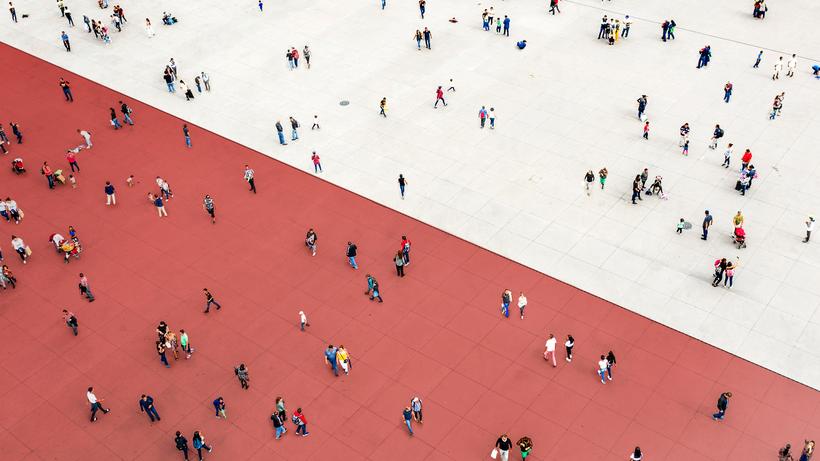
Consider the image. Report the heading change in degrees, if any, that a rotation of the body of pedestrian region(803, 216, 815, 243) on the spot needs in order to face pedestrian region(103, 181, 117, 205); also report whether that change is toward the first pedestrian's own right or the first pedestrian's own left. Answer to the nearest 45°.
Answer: approximately 45° to the first pedestrian's own left

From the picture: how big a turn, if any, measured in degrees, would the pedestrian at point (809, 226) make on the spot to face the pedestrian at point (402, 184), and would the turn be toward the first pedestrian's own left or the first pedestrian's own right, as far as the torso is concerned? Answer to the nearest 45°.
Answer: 0° — they already face them

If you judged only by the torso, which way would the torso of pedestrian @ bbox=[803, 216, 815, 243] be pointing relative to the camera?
to the viewer's left

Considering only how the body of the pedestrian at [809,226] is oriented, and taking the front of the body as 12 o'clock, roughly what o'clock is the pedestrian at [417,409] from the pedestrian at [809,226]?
the pedestrian at [417,409] is roughly at 10 o'clock from the pedestrian at [809,226].

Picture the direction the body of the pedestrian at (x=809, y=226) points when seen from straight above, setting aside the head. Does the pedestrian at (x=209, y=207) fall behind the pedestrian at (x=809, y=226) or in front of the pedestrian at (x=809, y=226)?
in front

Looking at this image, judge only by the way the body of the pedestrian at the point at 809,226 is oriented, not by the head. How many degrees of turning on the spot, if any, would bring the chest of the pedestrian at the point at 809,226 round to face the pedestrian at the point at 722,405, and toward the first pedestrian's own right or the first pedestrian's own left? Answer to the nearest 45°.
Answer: approximately 90° to the first pedestrian's own left

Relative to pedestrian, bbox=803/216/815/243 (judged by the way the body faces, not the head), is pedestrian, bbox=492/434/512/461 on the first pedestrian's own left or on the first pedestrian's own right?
on the first pedestrian's own left

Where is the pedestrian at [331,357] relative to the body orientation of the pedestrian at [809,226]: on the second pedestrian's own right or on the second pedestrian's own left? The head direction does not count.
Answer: on the second pedestrian's own left

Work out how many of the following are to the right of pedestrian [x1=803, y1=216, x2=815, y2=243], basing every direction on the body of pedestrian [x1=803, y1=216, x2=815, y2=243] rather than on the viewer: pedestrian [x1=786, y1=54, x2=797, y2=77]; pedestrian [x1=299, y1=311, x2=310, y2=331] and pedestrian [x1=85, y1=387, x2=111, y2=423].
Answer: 1

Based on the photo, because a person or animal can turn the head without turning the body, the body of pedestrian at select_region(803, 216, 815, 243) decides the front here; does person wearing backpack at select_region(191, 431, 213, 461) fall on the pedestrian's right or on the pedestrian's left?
on the pedestrian's left

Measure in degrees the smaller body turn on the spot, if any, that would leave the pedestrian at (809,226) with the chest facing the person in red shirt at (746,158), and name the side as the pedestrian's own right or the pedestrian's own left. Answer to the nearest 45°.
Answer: approximately 45° to the pedestrian's own right

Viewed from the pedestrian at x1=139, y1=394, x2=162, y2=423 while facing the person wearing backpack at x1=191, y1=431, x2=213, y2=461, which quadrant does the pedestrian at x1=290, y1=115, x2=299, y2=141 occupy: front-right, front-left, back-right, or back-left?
back-left

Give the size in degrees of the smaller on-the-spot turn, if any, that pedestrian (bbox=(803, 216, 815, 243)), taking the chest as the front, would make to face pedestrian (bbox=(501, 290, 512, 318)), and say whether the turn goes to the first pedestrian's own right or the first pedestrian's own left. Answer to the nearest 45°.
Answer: approximately 45° to the first pedestrian's own left

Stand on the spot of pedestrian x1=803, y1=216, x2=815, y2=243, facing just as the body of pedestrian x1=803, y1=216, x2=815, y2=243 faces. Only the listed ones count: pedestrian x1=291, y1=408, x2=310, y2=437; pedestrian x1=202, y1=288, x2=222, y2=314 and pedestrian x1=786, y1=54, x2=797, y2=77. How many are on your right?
1

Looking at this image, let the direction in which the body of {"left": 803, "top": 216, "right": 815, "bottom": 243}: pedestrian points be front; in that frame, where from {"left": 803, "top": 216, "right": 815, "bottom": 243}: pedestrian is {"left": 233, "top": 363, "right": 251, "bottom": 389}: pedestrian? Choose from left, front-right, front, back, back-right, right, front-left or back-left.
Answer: front-left
